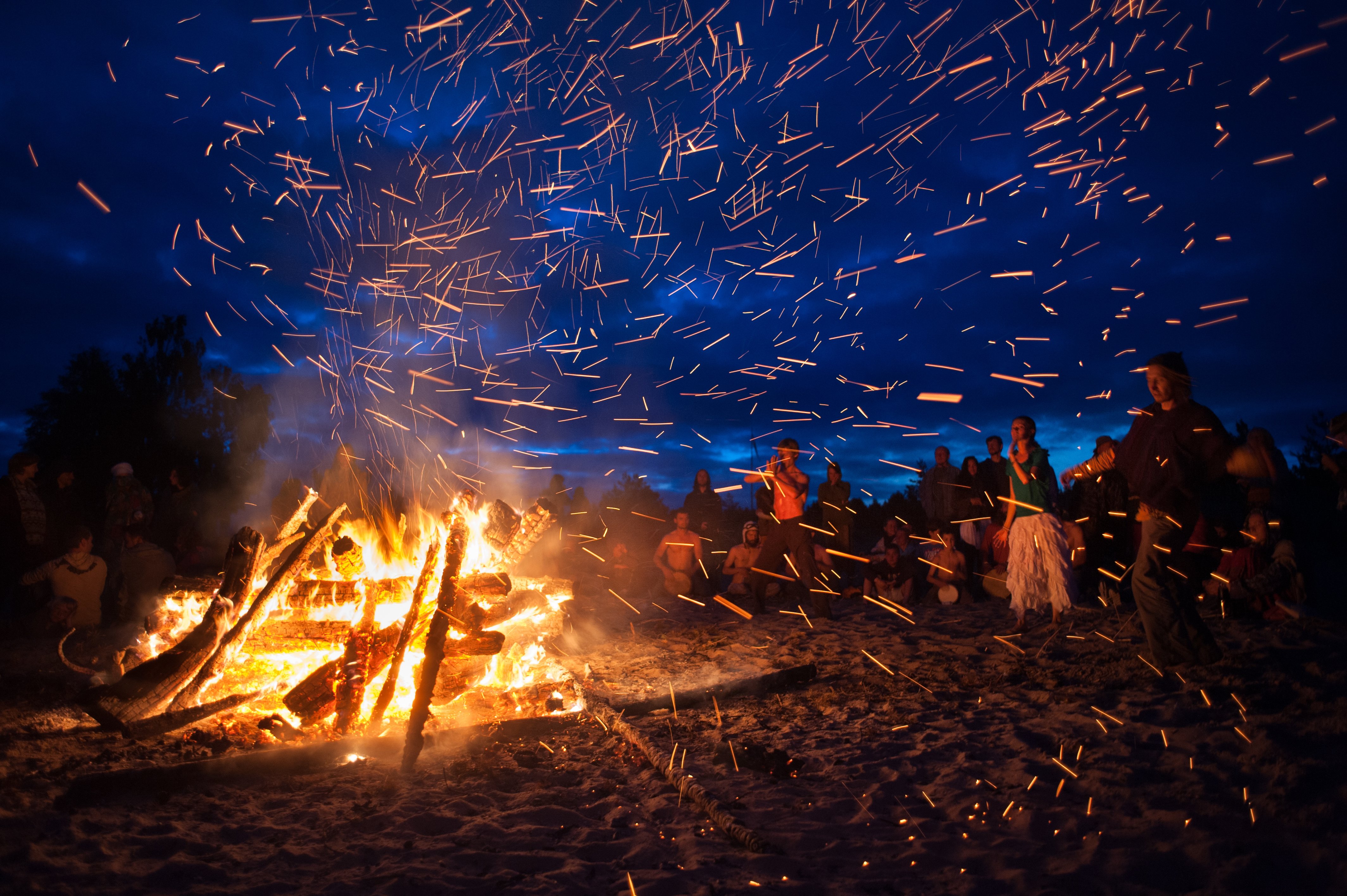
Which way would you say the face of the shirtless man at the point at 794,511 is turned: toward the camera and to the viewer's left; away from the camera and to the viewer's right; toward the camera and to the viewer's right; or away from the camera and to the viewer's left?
toward the camera and to the viewer's left

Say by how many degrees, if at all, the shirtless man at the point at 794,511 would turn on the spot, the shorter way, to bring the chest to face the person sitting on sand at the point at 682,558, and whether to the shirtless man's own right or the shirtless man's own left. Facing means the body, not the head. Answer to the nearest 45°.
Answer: approximately 90° to the shirtless man's own right

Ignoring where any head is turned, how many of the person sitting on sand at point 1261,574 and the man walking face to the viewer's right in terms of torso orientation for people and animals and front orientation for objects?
0

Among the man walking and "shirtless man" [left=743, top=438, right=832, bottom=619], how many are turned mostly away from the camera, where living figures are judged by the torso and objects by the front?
0

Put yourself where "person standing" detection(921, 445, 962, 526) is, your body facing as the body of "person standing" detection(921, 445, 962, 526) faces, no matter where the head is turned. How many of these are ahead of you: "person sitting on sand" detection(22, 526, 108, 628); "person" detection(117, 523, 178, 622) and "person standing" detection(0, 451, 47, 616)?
3

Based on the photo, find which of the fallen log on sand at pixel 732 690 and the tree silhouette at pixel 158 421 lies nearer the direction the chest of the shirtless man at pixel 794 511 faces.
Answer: the fallen log on sand

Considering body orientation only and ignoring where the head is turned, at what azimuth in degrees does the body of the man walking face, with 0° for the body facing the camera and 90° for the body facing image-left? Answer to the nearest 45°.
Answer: approximately 45°

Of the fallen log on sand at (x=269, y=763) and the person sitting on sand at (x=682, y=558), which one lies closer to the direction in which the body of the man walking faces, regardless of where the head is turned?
the fallen log on sand
